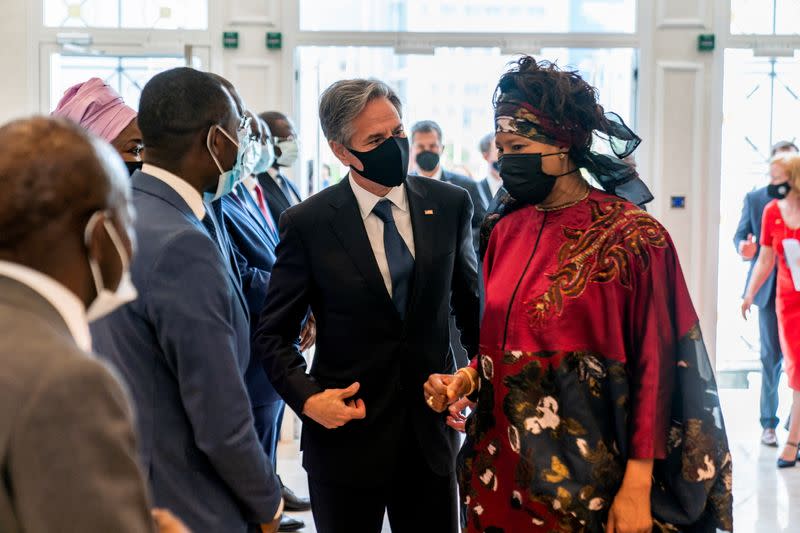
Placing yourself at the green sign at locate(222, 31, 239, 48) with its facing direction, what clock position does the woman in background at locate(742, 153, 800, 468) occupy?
The woman in background is roughly at 10 o'clock from the green sign.

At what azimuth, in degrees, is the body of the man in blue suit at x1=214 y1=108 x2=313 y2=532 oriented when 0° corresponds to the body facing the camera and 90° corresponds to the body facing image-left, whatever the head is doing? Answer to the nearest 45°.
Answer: approximately 270°

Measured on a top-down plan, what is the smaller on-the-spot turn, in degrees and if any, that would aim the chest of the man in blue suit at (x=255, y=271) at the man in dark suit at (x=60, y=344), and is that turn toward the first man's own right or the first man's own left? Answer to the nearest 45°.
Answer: approximately 90° to the first man's own right

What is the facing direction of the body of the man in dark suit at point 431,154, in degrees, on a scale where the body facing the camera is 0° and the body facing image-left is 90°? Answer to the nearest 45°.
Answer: approximately 0°

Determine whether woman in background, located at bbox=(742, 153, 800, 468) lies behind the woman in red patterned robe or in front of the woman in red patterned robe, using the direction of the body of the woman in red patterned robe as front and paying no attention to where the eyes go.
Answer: behind

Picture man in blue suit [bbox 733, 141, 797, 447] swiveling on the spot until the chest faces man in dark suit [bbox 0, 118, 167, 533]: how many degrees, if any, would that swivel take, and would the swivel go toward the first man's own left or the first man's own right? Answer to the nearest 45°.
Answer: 0° — they already face them
